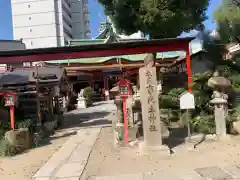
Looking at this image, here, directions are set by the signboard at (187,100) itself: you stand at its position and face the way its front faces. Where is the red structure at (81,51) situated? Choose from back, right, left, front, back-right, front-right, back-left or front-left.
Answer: back-right

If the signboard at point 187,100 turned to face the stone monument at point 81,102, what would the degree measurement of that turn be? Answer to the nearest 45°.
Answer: approximately 135° to its right

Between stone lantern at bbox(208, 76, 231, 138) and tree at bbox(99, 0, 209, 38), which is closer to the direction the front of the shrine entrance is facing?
the stone lantern

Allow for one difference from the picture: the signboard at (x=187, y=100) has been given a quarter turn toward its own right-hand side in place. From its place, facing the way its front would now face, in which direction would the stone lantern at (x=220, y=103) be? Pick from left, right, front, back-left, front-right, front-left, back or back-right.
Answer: back-right

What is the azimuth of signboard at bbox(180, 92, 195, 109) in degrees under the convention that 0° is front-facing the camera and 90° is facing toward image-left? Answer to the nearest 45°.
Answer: approximately 0°

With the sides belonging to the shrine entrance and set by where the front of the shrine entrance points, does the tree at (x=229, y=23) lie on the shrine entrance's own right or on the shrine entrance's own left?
on the shrine entrance's own left

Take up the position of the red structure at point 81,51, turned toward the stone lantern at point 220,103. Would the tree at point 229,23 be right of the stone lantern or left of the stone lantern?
left

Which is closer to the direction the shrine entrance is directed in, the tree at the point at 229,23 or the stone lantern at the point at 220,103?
the stone lantern

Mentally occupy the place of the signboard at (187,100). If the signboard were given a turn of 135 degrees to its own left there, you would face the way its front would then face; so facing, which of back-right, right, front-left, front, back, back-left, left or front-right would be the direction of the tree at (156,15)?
front-left

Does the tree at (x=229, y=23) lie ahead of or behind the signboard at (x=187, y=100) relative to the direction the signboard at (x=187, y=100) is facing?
behind

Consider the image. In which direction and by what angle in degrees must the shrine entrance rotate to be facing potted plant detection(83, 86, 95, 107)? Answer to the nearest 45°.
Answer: approximately 180°
